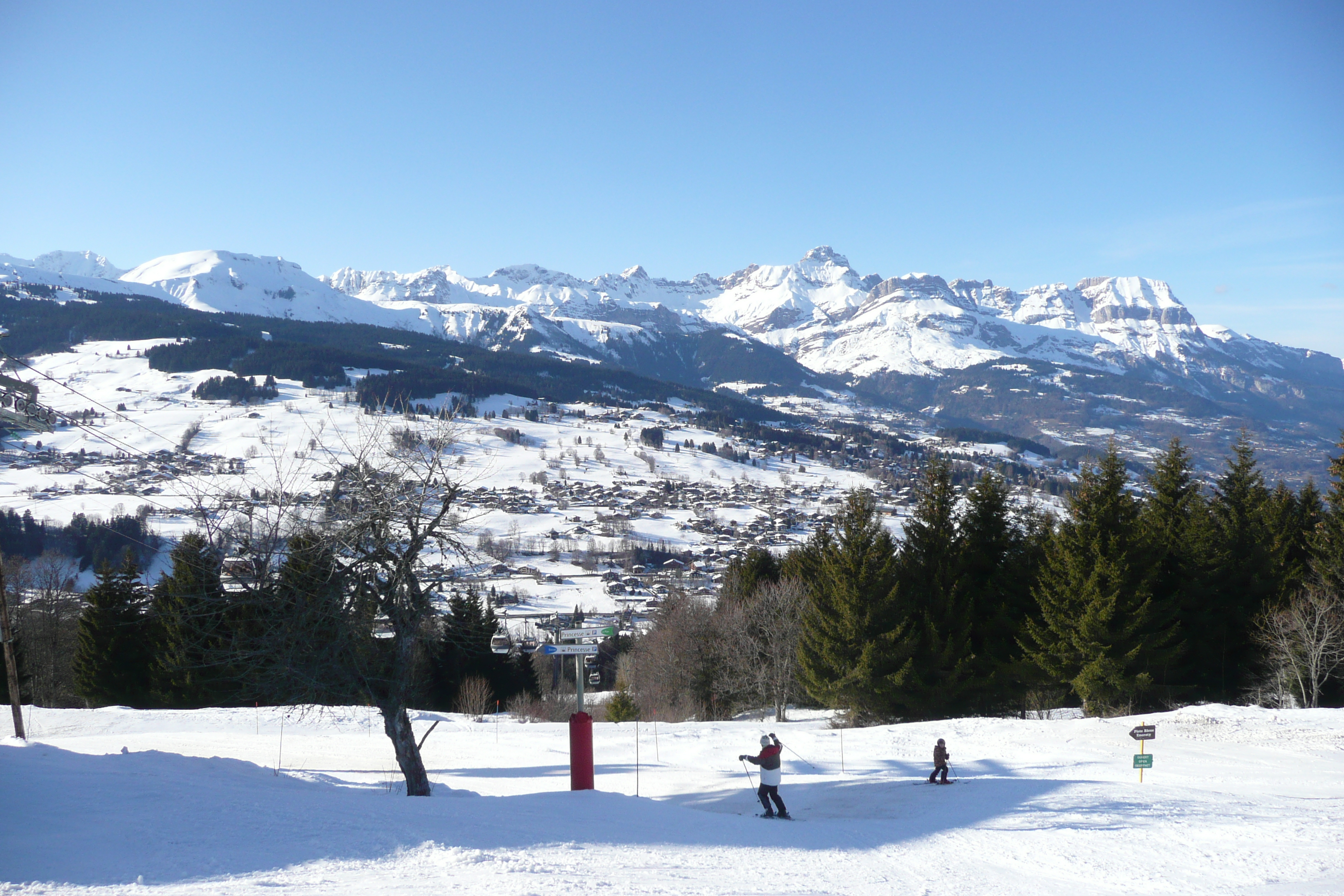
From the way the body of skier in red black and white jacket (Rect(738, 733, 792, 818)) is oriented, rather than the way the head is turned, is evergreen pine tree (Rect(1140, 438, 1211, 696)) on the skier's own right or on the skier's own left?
on the skier's own right

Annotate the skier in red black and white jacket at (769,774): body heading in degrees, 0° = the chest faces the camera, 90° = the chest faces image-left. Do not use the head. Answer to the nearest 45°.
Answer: approximately 135°

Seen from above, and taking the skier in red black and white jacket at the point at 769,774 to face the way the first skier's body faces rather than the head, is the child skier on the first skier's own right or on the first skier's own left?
on the first skier's own right

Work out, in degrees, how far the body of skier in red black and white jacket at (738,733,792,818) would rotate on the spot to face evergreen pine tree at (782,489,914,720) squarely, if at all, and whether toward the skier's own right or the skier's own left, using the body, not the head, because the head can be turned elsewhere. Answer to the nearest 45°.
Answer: approximately 45° to the skier's own right
